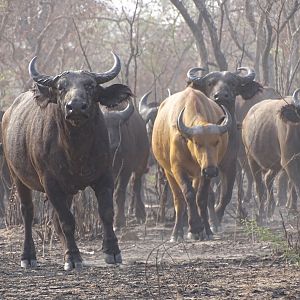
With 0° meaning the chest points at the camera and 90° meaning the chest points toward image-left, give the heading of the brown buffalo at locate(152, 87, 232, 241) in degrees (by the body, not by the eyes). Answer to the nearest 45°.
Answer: approximately 315°

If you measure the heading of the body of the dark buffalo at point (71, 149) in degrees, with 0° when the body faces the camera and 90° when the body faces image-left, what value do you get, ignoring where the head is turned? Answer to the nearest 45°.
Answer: approximately 315°

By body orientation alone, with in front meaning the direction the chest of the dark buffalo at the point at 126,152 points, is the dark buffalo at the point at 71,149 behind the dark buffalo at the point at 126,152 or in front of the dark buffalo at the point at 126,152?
in front

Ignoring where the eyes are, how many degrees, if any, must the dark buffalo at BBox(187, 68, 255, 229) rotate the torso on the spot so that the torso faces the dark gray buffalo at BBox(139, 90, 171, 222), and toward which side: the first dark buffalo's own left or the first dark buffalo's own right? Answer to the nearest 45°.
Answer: approximately 135° to the first dark buffalo's own right

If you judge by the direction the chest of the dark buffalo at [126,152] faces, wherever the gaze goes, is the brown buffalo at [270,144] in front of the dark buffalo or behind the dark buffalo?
behind

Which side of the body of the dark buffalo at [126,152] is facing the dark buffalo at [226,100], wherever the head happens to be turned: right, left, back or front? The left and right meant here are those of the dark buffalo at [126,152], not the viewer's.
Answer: left

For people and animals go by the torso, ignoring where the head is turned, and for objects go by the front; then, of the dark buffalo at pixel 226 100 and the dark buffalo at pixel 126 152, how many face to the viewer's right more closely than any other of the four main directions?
0
